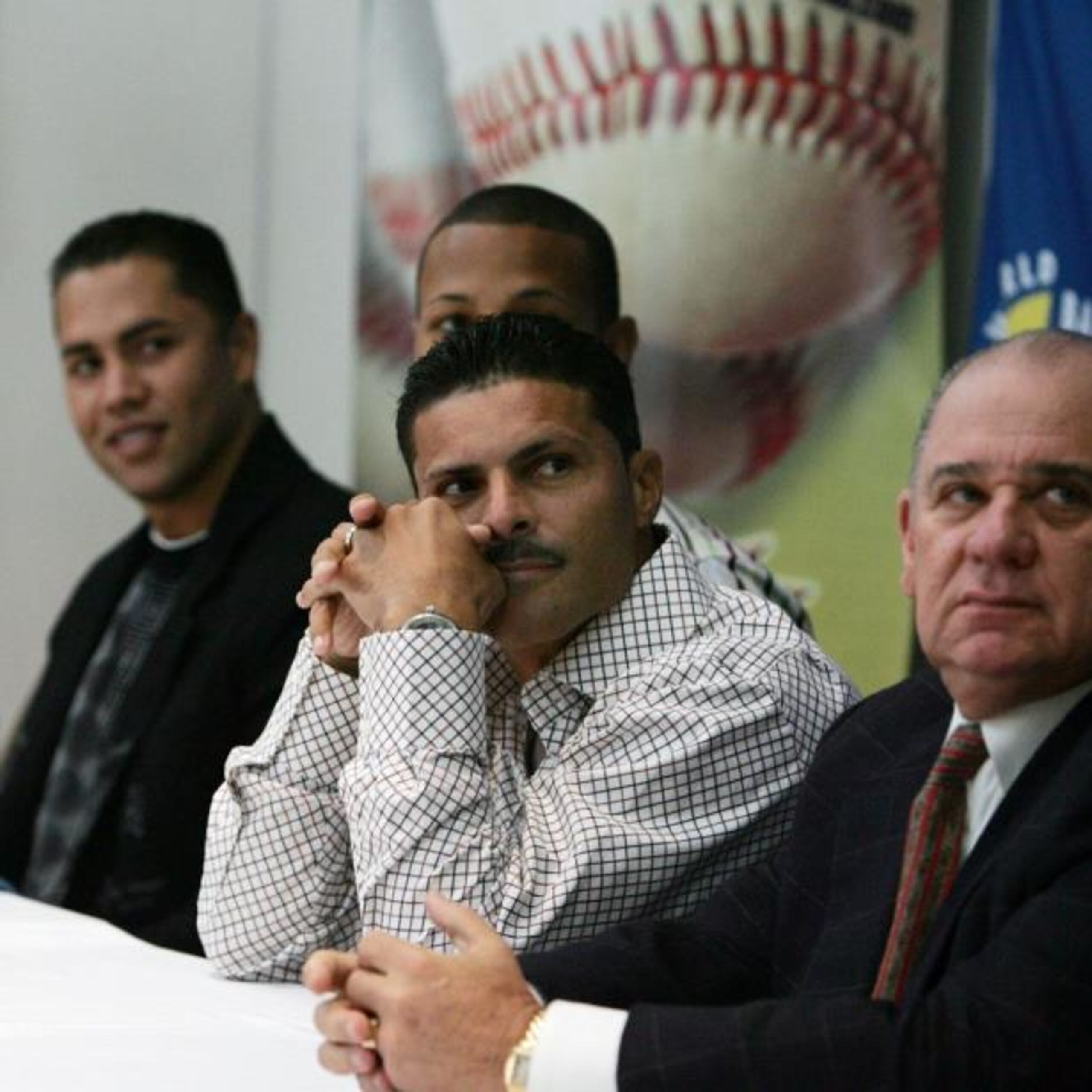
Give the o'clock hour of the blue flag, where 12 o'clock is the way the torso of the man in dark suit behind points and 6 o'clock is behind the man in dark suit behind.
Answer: The blue flag is roughly at 8 o'clock from the man in dark suit behind.

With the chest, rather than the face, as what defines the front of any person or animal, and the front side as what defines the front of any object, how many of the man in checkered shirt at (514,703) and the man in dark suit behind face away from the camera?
0

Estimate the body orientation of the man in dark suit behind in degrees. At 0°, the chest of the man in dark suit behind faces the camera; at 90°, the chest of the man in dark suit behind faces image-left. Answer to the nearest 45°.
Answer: approximately 45°

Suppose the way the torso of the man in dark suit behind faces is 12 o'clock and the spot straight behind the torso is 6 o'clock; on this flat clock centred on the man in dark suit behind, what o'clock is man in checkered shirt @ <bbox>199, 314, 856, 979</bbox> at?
The man in checkered shirt is roughly at 10 o'clock from the man in dark suit behind.

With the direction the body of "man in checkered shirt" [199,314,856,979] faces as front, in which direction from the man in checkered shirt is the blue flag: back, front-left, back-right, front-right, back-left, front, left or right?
back

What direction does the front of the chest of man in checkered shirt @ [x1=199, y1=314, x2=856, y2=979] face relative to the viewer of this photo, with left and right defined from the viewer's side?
facing the viewer and to the left of the viewer

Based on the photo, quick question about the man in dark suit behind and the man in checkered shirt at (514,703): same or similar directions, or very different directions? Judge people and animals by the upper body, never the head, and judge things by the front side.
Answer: same or similar directions

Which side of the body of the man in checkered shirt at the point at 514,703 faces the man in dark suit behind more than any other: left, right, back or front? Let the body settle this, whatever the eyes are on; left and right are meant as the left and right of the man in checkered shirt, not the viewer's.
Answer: right
